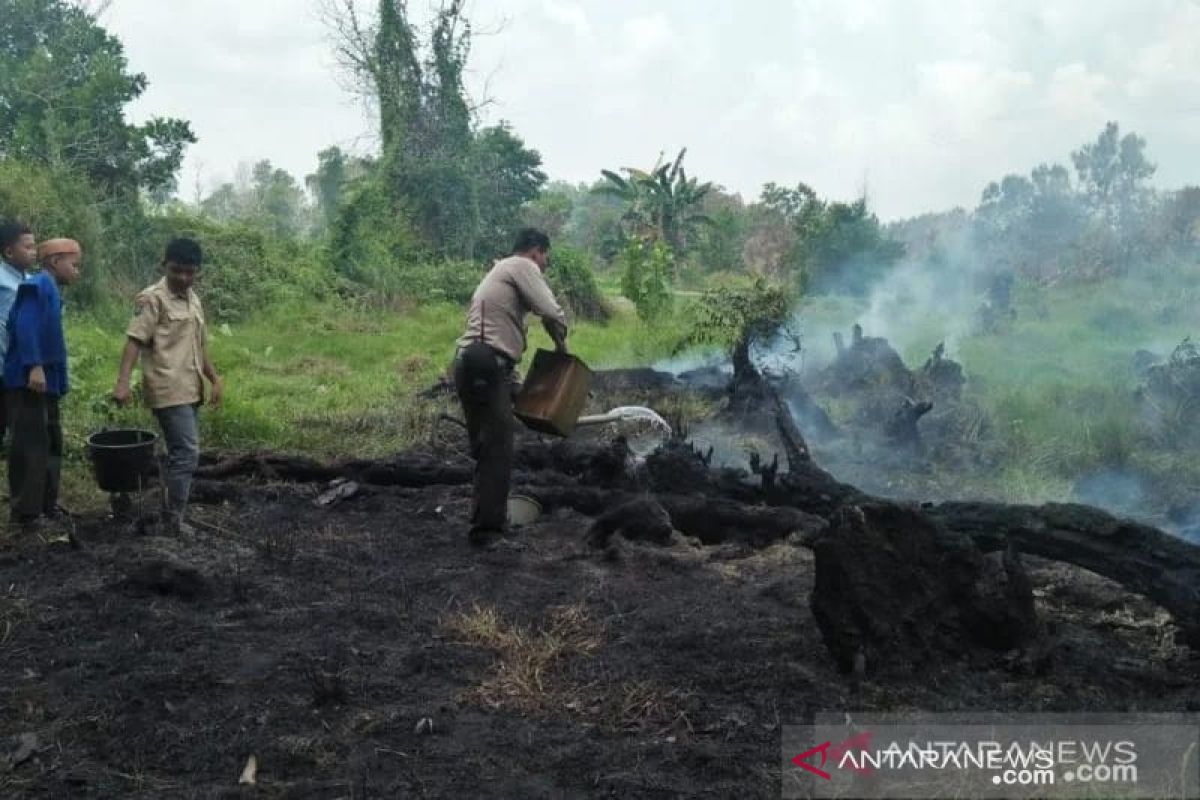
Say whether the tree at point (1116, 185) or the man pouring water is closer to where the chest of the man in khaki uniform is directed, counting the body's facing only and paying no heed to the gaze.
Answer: the man pouring water

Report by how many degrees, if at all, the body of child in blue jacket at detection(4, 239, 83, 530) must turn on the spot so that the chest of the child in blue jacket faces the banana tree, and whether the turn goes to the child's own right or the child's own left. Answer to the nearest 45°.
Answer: approximately 45° to the child's own left

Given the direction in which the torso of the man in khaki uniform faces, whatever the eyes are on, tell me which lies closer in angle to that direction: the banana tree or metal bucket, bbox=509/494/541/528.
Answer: the metal bucket

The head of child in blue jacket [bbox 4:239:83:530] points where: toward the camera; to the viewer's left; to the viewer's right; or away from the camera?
to the viewer's right

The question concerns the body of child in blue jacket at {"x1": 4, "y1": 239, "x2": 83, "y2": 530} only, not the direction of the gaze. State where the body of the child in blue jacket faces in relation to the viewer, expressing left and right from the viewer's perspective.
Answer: facing to the right of the viewer

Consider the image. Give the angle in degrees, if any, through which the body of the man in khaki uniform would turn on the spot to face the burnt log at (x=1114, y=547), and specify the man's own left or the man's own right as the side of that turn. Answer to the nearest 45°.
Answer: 0° — they already face it

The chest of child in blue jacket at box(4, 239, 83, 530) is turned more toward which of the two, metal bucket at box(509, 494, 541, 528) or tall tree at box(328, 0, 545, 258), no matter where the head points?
the metal bucket

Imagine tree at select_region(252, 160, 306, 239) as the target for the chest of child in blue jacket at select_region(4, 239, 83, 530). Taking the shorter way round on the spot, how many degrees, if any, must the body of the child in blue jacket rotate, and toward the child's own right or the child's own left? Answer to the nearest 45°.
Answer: approximately 90° to the child's own left
